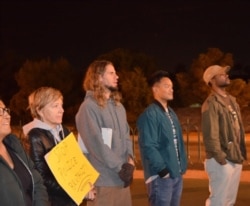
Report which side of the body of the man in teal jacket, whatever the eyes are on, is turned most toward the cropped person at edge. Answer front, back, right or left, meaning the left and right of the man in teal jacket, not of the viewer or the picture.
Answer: right

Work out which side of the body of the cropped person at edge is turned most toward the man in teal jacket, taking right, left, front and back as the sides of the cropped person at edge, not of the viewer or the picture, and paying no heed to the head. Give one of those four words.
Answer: left

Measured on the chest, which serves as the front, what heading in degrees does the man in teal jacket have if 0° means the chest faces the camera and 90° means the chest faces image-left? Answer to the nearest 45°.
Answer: approximately 315°

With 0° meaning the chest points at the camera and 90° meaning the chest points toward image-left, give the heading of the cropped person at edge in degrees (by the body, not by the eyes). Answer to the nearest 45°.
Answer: approximately 315°
